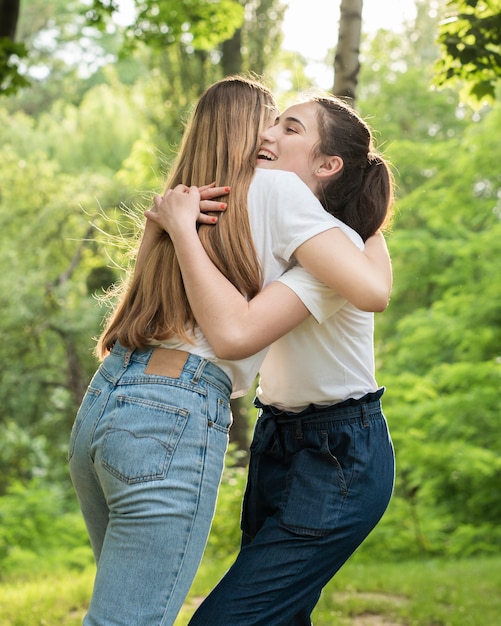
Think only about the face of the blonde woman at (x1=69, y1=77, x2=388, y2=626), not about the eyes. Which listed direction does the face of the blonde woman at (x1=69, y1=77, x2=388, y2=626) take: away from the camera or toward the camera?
away from the camera

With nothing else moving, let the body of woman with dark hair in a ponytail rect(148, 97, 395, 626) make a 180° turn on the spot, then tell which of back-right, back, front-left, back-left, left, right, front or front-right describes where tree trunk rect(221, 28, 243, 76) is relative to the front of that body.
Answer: left

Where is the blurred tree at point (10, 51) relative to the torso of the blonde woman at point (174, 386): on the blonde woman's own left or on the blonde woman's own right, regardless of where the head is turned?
on the blonde woman's own left

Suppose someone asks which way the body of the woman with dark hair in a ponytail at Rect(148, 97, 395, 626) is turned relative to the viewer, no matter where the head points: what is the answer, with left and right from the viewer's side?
facing to the left of the viewer

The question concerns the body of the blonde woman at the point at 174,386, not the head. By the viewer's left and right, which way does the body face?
facing away from the viewer and to the right of the viewer

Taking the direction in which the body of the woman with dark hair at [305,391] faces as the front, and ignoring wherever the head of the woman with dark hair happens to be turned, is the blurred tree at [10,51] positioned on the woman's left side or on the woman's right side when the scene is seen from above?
on the woman's right side

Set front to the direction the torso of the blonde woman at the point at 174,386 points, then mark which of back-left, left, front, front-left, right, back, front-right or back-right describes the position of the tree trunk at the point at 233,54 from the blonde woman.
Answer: front-left
